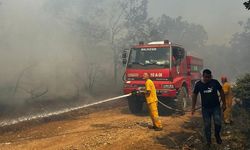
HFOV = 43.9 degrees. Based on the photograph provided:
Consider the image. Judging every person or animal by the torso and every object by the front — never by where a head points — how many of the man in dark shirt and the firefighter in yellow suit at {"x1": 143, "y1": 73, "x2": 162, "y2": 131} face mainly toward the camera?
1

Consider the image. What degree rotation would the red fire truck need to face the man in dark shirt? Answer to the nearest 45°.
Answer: approximately 45° to its left

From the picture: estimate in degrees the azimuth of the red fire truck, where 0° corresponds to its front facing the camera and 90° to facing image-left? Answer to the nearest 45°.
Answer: approximately 45°

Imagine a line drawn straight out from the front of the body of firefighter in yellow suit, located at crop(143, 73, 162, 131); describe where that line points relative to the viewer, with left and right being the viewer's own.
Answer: facing to the left of the viewer

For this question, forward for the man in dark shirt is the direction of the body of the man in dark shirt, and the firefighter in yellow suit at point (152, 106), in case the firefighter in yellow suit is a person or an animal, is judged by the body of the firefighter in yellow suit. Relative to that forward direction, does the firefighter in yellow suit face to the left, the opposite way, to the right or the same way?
to the right

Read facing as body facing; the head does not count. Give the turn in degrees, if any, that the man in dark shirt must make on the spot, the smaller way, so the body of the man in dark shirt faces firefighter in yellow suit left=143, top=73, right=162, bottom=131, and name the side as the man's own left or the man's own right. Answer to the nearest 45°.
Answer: approximately 135° to the man's own right

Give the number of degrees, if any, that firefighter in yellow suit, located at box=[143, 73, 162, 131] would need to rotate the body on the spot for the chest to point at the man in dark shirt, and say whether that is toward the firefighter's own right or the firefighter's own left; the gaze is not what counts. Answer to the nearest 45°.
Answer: approximately 135° to the firefighter's own left

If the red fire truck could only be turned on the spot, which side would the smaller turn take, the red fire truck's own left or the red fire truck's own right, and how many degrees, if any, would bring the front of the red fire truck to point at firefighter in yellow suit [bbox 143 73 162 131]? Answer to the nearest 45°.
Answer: approximately 45° to the red fire truck's own left

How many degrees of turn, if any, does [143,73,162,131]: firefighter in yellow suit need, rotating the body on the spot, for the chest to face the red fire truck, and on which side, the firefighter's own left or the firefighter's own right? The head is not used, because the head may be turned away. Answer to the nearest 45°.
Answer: approximately 90° to the firefighter's own right
